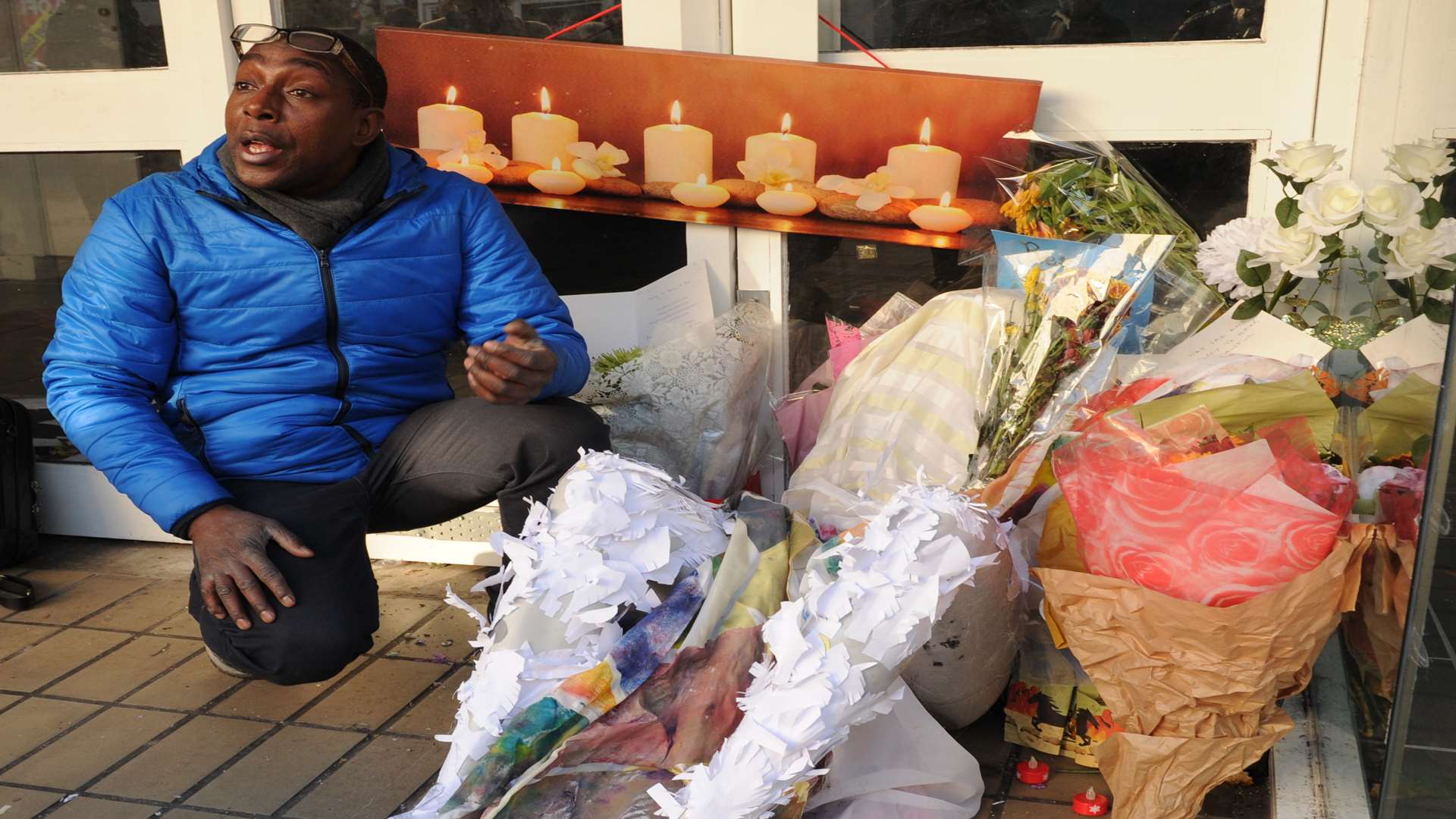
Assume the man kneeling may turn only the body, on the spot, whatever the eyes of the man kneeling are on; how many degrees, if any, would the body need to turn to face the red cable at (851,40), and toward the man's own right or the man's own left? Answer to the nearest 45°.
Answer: approximately 90° to the man's own left

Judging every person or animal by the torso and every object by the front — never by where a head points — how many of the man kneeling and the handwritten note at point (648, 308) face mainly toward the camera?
2

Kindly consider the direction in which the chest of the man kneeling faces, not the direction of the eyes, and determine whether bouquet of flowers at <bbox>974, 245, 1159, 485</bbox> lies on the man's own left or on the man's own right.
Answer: on the man's own left

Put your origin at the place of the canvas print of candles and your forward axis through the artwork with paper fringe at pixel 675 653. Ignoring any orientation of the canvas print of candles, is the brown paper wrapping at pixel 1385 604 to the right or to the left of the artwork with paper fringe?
left

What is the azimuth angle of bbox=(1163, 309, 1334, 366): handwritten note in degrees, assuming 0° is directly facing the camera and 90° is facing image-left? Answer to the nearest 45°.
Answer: approximately 0°

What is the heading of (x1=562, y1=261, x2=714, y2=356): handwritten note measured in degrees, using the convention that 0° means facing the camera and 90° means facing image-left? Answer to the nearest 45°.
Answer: approximately 0°

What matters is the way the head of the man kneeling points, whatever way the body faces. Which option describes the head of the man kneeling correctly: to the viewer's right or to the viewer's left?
to the viewer's left

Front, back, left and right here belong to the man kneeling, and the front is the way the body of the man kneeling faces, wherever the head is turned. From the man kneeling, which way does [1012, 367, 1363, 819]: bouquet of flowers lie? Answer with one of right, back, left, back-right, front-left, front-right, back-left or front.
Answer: front-left

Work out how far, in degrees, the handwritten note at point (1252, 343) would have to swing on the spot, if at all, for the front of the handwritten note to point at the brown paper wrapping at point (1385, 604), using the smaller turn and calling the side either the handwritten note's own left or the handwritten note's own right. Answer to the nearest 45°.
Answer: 0° — it already faces it
